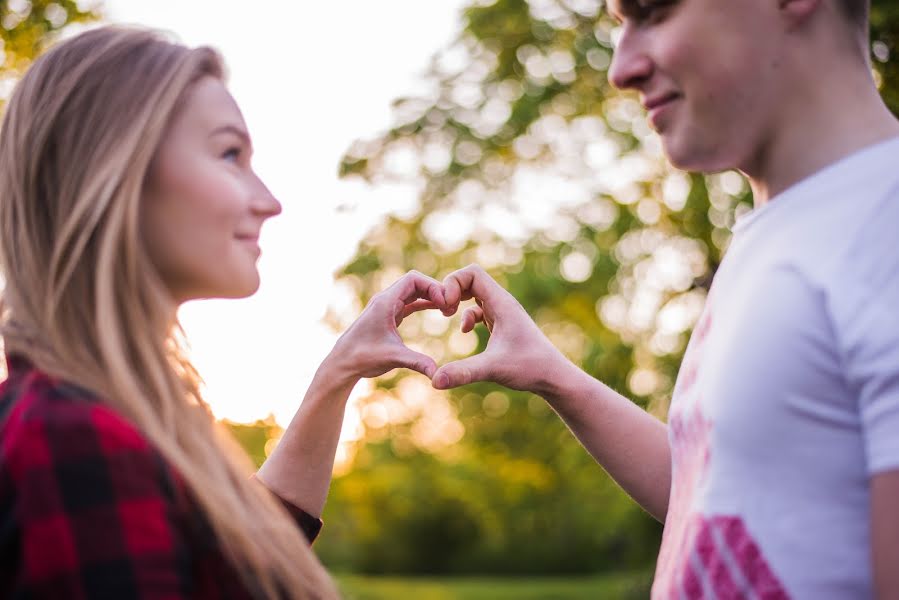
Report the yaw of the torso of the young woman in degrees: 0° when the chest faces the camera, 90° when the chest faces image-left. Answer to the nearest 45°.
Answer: approximately 270°

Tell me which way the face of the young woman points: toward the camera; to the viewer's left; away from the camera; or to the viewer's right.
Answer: to the viewer's right

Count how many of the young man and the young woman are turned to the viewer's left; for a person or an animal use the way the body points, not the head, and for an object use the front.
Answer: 1

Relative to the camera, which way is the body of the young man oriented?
to the viewer's left

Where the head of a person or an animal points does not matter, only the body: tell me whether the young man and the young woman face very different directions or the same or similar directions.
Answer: very different directions

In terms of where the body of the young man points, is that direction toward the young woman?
yes

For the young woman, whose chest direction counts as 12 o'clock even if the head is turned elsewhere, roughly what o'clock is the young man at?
The young man is roughly at 1 o'clock from the young woman.
